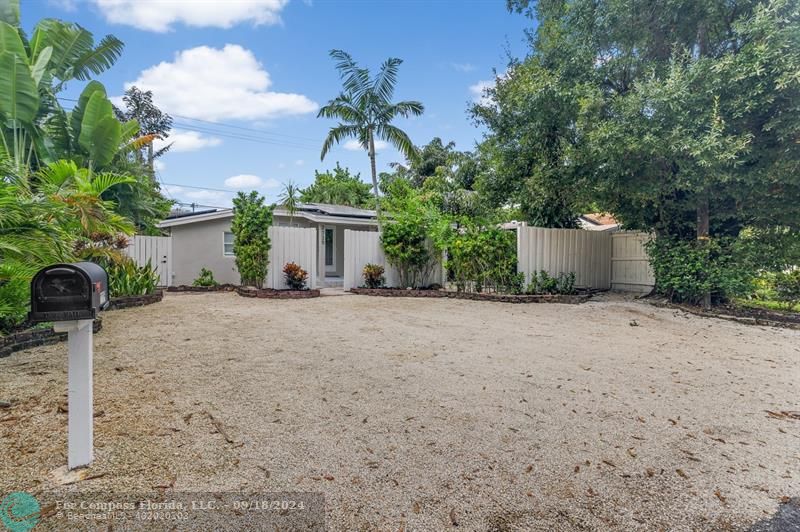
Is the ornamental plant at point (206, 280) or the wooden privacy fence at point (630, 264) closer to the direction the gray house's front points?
the ornamental plant

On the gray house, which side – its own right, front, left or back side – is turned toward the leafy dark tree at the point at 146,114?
back

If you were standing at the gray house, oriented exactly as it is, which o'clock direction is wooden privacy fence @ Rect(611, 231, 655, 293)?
The wooden privacy fence is roughly at 10 o'clock from the gray house.

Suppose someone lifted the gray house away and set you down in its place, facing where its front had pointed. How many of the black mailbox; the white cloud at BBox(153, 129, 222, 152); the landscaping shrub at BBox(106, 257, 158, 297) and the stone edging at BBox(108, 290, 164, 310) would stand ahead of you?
3

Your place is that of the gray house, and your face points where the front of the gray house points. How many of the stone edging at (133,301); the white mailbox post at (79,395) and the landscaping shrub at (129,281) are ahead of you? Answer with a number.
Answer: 3

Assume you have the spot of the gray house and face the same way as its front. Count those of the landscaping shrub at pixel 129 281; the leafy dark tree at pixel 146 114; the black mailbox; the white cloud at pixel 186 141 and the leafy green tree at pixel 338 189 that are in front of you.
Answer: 2

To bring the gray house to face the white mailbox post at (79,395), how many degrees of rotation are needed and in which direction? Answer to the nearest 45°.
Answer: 0° — it already faces it

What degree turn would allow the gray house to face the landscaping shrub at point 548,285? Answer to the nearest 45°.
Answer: approximately 45° to its left

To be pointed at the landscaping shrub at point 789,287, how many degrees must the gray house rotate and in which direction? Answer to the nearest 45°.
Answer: approximately 45° to its left

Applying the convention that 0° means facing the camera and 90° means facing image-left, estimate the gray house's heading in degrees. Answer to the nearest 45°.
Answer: approximately 0°
